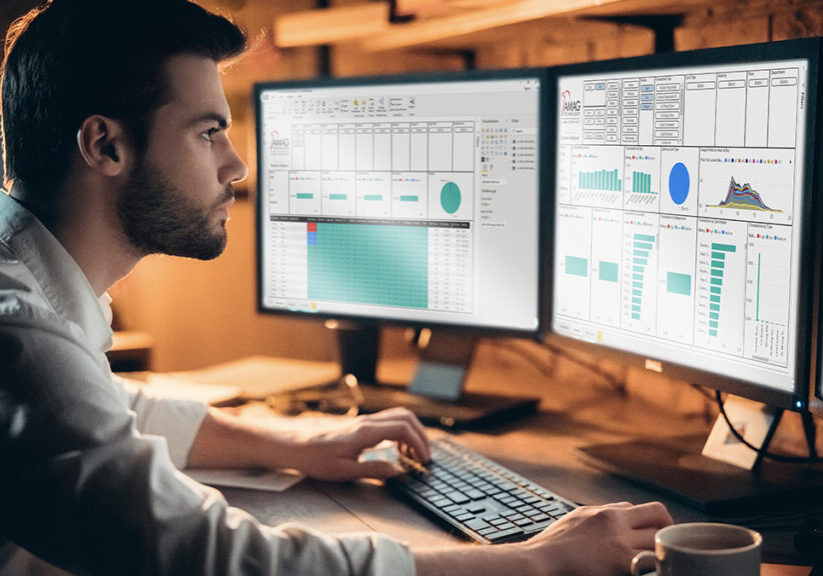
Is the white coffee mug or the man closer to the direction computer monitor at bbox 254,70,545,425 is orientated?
the man

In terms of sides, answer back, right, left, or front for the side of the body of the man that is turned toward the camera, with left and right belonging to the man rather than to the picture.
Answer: right

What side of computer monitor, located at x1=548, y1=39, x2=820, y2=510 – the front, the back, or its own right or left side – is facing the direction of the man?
front

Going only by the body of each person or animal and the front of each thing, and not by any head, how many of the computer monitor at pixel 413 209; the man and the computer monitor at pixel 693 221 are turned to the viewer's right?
1

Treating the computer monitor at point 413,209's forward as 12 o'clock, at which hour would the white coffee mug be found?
The white coffee mug is roughly at 10 o'clock from the computer monitor.

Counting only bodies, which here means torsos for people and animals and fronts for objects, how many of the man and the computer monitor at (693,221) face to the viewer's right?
1

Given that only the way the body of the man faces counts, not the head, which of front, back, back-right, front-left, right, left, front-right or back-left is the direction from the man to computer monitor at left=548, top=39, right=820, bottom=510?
front

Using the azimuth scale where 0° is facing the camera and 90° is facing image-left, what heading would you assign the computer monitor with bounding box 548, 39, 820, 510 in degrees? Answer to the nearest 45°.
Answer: approximately 45°

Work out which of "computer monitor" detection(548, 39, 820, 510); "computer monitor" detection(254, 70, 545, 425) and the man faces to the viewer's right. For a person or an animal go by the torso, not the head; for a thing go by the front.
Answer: the man

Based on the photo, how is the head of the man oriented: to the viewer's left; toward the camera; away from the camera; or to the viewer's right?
to the viewer's right

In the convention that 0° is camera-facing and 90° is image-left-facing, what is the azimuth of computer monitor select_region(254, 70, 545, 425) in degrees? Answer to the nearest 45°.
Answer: approximately 45°
